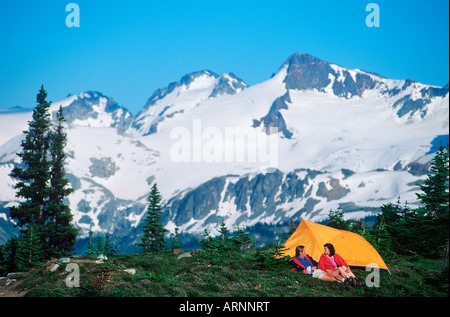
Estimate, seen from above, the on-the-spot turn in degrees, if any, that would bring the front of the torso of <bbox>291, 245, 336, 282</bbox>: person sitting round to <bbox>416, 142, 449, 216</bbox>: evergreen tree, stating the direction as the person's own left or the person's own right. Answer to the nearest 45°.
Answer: approximately 90° to the person's own left

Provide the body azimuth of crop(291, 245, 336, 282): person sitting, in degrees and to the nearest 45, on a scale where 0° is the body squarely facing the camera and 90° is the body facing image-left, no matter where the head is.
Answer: approximately 315°

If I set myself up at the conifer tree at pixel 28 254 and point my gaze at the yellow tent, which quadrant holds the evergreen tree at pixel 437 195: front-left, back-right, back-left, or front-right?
front-left

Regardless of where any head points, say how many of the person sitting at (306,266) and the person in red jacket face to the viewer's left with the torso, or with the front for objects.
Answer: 0

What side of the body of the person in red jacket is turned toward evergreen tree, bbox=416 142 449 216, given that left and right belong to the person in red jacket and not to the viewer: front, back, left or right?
left

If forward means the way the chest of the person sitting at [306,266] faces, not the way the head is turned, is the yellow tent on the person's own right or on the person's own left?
on the person's own left

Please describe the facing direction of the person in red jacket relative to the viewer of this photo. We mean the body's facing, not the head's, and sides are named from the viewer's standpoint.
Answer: facing the viewer and to the right of the viewer
